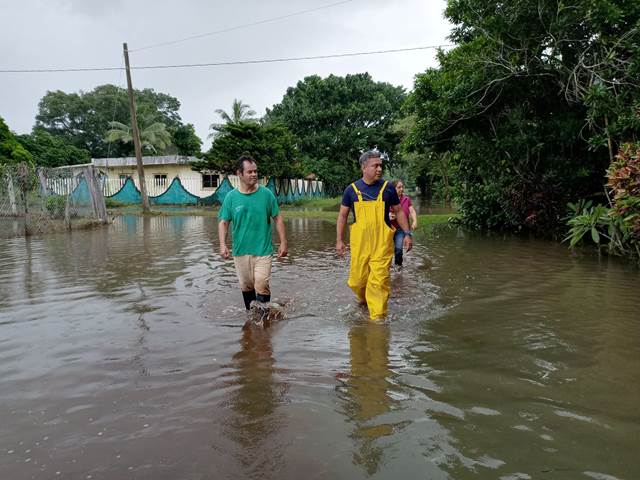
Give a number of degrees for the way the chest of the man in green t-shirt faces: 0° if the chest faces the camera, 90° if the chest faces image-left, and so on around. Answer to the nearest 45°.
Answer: approximately 0°

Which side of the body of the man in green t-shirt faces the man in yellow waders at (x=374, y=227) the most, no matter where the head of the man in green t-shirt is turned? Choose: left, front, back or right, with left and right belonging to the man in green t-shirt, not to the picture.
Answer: left

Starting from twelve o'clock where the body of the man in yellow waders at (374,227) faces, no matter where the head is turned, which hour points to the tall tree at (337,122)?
The tall tree is roughly at 6 o'clock from the man in yellow waders.

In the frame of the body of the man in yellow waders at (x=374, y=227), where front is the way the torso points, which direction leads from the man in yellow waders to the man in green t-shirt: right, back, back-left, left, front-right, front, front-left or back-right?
right

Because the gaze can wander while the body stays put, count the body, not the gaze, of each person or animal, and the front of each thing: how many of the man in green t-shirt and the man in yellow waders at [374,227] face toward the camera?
2

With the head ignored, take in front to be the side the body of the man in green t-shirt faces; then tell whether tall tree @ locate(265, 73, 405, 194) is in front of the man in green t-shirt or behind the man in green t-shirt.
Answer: behind

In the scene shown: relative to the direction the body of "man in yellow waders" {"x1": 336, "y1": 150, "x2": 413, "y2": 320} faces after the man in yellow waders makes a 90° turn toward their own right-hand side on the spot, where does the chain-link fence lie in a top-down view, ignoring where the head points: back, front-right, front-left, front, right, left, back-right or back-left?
front-right

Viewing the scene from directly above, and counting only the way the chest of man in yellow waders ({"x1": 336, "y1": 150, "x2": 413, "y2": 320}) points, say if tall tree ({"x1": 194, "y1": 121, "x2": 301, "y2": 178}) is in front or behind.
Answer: behind
